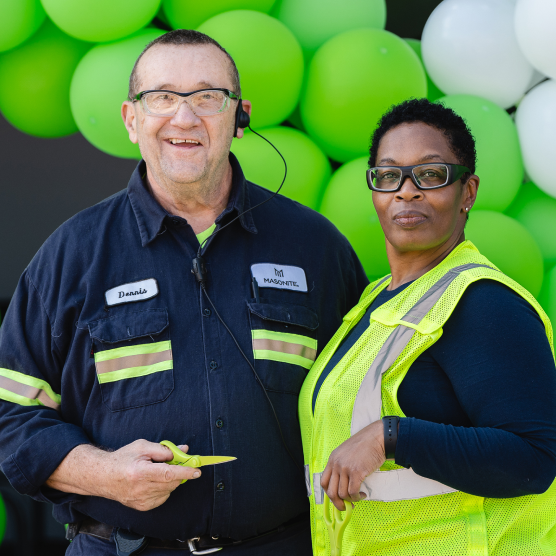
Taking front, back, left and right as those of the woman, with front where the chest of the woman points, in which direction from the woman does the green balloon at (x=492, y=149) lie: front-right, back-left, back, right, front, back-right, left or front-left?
back-right

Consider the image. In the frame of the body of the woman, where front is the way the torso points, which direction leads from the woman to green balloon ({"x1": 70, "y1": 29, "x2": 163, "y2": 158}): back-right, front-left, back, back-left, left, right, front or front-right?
right

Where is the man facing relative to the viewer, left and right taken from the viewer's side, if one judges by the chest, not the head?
facing the viewer

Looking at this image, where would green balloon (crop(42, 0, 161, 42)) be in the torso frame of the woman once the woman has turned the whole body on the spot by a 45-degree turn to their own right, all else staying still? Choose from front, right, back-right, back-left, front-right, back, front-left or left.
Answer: front-right

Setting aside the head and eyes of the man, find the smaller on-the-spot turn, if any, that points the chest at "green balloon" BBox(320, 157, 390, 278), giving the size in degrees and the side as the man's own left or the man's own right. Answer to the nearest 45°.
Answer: approximately 135° to the man's own left

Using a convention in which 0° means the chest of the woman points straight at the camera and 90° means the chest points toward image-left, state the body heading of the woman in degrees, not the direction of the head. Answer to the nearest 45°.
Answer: approximately 45°

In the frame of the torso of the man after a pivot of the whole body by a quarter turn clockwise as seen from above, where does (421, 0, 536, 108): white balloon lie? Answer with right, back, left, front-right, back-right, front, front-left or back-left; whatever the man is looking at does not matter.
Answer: back-right

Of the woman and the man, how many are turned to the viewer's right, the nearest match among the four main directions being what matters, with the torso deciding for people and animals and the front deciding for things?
0

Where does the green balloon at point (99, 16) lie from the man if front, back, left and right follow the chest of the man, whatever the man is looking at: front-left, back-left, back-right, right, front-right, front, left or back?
back

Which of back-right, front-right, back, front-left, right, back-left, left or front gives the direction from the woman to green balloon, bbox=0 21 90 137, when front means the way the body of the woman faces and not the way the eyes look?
right

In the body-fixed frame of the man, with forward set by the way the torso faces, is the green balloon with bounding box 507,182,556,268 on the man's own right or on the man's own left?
on the man's own left
